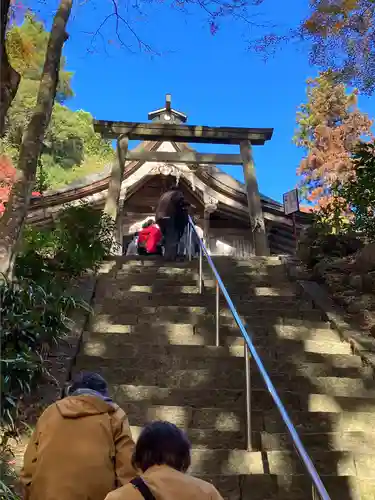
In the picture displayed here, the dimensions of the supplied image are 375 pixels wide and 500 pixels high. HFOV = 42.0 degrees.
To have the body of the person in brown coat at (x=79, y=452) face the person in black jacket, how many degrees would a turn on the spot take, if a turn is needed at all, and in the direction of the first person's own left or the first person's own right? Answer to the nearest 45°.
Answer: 0° — they already face them

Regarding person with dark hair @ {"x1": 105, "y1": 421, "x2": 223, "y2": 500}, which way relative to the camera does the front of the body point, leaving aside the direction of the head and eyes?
away from the camera

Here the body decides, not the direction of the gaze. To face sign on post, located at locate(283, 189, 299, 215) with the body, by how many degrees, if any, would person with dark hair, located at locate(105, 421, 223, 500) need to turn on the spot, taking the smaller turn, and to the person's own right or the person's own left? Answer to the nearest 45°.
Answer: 0° — they already face it

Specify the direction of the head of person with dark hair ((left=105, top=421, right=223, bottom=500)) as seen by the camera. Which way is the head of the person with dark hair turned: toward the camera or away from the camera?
away from the camera

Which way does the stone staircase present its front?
toward the camera

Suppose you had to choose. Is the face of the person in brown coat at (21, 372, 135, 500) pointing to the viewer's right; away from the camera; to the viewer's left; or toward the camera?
away from the camera

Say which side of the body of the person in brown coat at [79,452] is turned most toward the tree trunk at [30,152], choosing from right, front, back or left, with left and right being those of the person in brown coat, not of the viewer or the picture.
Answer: front

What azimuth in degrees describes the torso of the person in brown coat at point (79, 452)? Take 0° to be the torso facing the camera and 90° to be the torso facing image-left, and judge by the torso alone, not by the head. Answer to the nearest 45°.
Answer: approximately 180°

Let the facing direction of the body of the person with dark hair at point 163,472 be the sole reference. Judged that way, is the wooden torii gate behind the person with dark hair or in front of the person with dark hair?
in front

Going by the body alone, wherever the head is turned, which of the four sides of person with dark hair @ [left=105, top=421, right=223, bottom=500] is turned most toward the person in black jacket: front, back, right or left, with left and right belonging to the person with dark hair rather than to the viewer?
front

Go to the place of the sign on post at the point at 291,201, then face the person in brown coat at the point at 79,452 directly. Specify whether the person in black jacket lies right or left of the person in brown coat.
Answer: right

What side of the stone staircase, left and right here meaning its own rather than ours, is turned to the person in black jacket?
back

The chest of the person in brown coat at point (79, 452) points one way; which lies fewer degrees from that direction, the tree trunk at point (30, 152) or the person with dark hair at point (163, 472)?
the tree trunk

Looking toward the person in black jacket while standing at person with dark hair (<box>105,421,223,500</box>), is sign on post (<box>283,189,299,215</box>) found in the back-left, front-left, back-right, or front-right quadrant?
front-right
